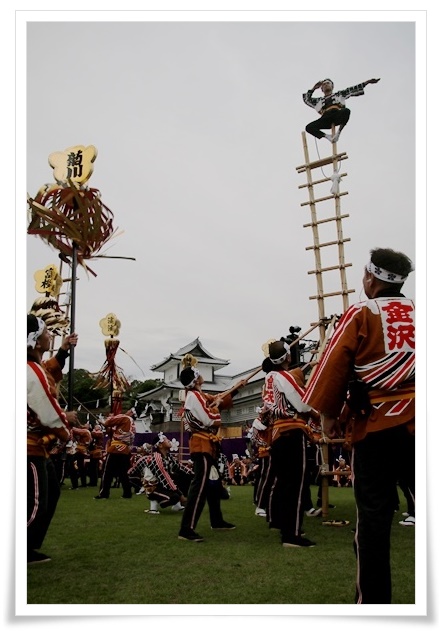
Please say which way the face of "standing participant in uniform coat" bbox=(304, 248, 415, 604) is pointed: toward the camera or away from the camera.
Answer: away from the camera

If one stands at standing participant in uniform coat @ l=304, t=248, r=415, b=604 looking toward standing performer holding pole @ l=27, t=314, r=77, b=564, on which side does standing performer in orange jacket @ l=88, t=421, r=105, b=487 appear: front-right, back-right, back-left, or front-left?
front-right

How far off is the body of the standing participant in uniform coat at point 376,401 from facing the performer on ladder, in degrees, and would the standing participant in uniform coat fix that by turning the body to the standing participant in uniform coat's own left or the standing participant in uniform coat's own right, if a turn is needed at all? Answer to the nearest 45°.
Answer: approximately 45° to the standing participant in uniform coat's own right

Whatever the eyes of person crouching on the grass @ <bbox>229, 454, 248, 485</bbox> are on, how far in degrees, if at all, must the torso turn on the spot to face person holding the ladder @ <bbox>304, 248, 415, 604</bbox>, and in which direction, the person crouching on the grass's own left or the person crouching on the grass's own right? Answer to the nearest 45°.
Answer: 0° — they already face them

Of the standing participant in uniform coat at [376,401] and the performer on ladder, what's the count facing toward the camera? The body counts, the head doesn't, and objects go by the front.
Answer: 1

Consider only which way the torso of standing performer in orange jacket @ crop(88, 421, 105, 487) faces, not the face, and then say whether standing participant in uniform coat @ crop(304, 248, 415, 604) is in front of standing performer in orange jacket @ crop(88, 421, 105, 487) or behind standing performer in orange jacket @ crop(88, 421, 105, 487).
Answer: in front

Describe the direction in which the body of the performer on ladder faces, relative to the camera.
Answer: toward the camera

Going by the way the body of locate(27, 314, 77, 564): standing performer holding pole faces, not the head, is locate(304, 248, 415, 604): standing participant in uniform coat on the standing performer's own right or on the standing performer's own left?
on the standing performer's own right

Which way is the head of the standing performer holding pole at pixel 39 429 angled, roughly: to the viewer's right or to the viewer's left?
to the viewer's right

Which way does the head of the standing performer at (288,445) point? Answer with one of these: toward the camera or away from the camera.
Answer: away from the camera

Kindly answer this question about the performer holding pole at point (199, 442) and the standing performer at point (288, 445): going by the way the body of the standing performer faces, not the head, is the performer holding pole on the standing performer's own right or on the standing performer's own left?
on the standing performer's own left
